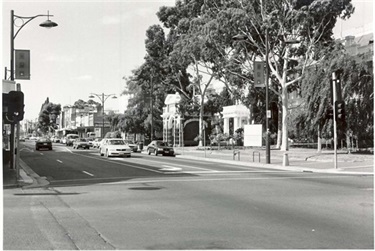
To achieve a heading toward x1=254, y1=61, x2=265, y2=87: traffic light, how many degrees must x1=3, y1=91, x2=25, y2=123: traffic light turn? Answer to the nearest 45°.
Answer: approximately 135° to its left

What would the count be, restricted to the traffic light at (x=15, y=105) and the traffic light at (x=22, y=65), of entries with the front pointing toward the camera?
2

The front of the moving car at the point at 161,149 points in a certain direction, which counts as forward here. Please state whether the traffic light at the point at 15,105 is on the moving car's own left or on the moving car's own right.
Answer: on the moving car's own right

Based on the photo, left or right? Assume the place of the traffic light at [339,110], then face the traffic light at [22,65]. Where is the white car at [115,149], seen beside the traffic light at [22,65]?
right

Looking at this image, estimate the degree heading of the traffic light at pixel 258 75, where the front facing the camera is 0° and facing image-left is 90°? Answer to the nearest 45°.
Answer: approximately 0°

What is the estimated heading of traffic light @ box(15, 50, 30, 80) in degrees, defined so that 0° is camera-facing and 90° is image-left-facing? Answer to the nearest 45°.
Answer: approximately 0°

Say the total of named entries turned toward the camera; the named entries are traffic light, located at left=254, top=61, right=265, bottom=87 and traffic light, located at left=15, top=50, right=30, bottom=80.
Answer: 2

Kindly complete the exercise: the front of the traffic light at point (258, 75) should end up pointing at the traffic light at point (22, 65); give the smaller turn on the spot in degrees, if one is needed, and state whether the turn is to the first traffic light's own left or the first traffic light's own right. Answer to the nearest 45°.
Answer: approximately 45° to the first traffic light's own right

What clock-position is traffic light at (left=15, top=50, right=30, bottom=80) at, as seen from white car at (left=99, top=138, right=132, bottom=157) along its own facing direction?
The traffic light is roughly at 2 o'clock from the white car.
